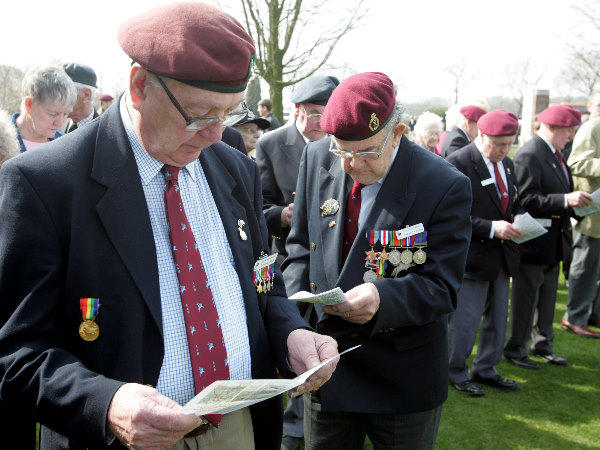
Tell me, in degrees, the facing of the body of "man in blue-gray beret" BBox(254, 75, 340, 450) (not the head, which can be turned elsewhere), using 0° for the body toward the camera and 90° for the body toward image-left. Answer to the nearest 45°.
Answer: approximately 315°

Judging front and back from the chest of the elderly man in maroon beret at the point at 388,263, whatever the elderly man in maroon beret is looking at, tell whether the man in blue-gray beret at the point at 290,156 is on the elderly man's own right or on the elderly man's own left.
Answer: on the elderly man's own right

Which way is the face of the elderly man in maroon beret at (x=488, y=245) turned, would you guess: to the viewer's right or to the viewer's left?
to the viewer's right

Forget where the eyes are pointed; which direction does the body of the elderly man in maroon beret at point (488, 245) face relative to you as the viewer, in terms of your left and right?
facing the viewer and to the right of the viewer

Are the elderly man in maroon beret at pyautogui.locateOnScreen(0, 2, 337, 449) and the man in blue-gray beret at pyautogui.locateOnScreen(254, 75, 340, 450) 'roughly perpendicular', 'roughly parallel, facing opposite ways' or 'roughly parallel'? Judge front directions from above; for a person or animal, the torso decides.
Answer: roughly parallel

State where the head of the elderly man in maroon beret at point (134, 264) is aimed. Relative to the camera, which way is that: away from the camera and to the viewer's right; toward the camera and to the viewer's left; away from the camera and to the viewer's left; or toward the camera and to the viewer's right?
toward the camera and to the viewer's right

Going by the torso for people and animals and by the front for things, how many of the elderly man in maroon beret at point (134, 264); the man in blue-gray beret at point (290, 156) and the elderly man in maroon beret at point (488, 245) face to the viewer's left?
0

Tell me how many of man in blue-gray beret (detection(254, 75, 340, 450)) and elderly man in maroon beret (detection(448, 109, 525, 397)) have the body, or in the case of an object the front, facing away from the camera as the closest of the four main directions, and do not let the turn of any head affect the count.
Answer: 0

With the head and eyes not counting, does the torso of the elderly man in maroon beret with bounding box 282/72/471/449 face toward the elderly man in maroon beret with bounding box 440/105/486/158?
no

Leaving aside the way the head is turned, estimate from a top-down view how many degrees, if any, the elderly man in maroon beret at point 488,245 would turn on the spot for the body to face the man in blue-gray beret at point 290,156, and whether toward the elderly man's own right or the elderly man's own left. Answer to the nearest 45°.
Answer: approximately 90° to the elderly man's own right

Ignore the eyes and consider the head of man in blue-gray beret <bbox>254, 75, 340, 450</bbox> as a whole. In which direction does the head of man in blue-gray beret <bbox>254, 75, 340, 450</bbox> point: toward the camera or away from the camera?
toward the camera

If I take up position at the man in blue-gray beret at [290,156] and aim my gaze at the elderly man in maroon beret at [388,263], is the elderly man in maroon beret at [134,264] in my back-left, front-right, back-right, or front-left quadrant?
front-right

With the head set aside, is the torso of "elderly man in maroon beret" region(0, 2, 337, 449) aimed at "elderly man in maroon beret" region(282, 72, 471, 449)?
no

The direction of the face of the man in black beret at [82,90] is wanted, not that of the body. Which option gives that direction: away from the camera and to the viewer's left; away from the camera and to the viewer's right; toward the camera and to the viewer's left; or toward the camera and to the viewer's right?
toward the camera and to the viewer's left

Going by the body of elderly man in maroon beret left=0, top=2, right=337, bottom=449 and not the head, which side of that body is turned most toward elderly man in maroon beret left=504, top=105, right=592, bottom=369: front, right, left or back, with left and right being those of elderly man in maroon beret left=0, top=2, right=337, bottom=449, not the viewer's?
left

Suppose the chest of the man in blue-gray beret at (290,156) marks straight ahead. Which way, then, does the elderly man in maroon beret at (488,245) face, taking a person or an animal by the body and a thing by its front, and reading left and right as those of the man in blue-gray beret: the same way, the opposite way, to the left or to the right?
the same way
